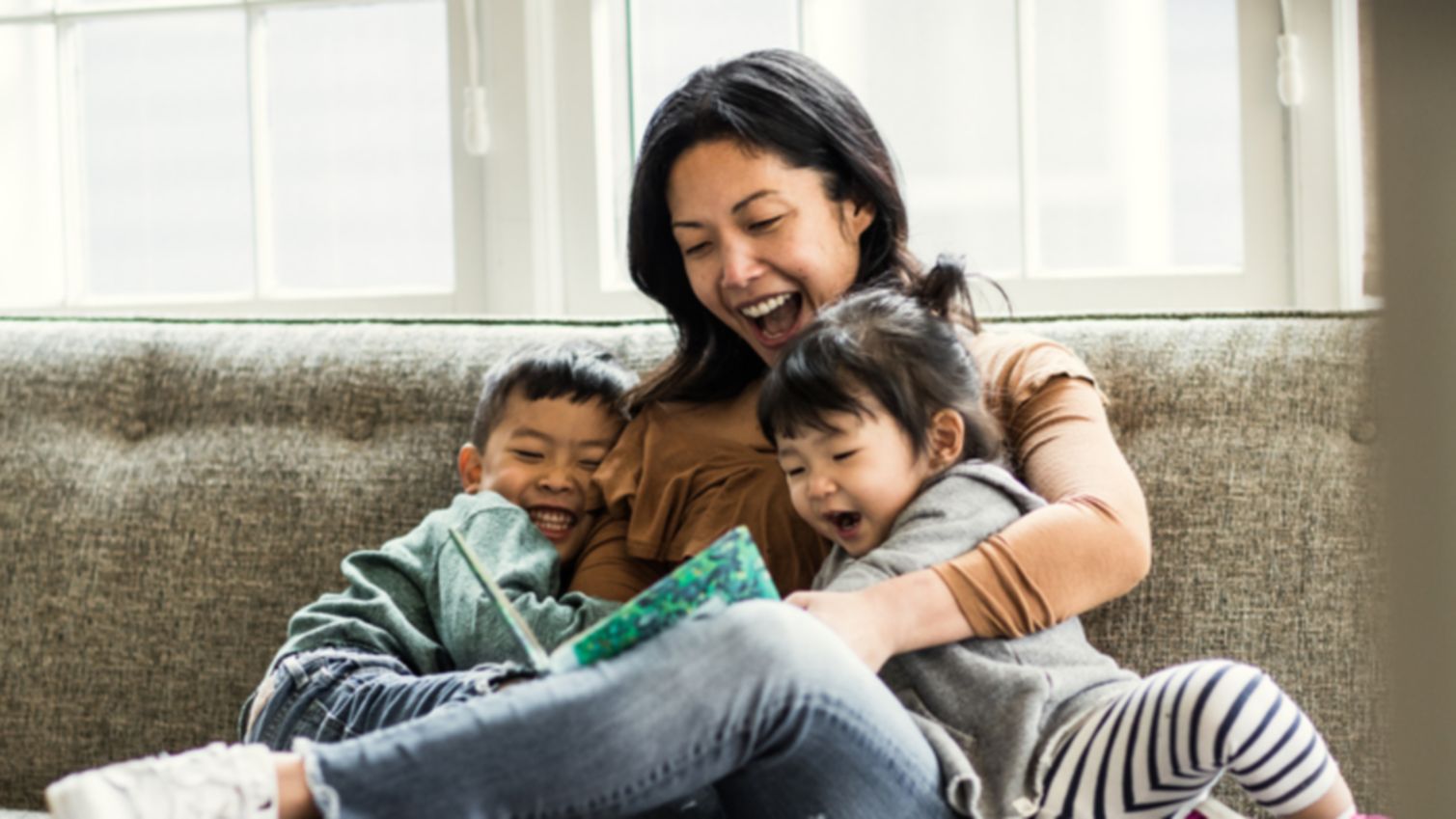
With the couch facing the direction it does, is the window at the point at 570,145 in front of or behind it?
behind

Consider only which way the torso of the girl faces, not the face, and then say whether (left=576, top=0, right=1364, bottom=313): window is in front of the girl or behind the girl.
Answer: behind

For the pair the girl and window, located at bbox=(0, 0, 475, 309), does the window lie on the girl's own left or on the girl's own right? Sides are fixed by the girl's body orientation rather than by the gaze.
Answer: on the girl's own right

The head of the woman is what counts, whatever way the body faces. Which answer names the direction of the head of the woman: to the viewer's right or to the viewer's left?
to the viewer's left

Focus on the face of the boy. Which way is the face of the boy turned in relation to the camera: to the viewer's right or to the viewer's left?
to the viewer's right

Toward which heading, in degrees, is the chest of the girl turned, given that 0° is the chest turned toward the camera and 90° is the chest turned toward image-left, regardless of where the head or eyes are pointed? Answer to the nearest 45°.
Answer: approximately 45°

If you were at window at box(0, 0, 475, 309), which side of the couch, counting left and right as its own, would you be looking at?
back
